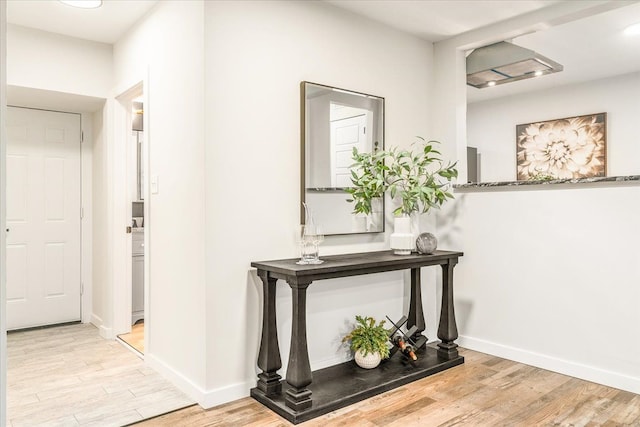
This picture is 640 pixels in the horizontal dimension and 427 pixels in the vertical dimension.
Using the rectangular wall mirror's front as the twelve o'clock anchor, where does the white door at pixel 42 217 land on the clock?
The white door is roughly at 5 o'clock from the rectangular wall mirror.

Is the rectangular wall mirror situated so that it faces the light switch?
no

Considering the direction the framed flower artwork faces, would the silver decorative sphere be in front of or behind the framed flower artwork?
in front

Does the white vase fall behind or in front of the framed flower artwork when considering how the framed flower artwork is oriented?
in front

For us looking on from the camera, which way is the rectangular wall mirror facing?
facing the viewer and to the right of the viewer

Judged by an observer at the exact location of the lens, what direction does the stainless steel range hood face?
facing the viewer and to the left of the viewer

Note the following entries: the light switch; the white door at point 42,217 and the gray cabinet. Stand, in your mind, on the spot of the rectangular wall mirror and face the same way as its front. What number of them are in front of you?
0

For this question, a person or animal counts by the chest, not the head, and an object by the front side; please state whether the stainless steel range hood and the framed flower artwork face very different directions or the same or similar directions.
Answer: same or similar directions

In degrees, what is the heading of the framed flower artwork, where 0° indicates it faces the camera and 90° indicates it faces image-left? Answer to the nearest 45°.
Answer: approximately 45°

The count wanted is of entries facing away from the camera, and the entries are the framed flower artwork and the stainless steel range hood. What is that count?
0

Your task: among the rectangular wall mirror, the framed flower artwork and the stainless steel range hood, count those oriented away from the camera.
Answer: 0

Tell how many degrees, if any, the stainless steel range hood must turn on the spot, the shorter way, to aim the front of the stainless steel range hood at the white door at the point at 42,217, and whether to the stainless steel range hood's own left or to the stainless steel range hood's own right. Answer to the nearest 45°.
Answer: approximately 45° to the stainless steel range hood's own right

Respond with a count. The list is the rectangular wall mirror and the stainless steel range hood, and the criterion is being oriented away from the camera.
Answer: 0

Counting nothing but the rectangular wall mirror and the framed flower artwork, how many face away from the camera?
0
